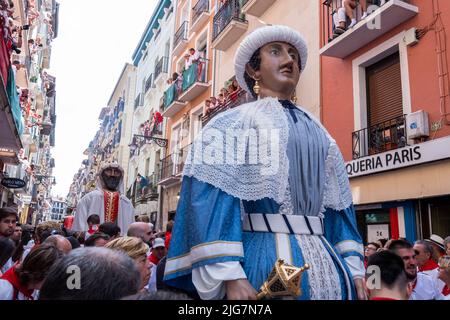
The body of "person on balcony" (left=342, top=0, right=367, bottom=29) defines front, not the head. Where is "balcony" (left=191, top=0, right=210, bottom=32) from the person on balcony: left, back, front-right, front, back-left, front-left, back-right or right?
right

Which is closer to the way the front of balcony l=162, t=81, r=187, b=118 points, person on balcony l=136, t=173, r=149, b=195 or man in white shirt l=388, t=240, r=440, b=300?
the man in white shirt

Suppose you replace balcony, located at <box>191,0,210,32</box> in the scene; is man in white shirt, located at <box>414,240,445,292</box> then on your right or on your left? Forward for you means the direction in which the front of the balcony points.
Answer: on your left

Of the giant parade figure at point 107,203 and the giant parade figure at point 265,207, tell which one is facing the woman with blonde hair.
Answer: the giant parade figure at point 107,203
